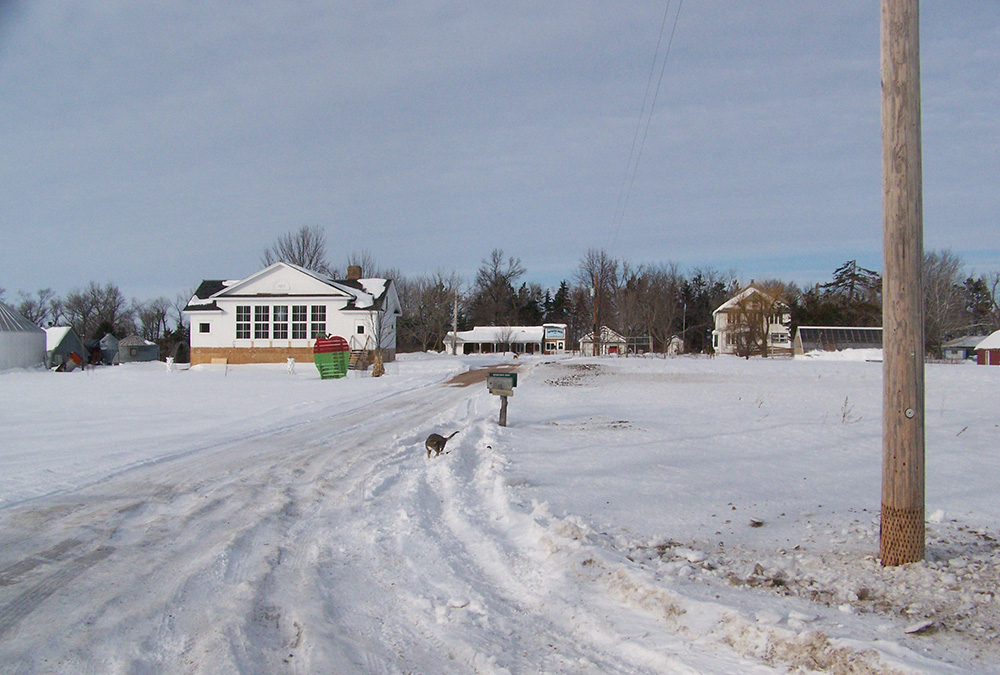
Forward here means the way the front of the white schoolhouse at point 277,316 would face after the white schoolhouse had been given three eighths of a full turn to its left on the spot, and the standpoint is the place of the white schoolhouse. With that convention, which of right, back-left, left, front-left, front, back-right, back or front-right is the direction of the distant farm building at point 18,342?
back-left

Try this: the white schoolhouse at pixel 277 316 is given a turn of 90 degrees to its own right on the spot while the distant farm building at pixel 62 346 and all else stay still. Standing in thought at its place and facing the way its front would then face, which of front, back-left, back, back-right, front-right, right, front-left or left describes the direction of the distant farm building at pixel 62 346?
front-right

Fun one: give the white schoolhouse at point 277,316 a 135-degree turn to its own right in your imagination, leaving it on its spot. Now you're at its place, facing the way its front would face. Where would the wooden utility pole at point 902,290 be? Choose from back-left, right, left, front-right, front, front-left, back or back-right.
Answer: back-left

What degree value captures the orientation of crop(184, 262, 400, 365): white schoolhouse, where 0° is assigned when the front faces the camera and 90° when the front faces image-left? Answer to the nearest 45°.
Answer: approximately 0°

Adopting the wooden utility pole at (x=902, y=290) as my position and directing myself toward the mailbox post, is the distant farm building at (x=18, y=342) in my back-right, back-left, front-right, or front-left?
front-left

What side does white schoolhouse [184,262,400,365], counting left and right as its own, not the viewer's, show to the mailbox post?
front
